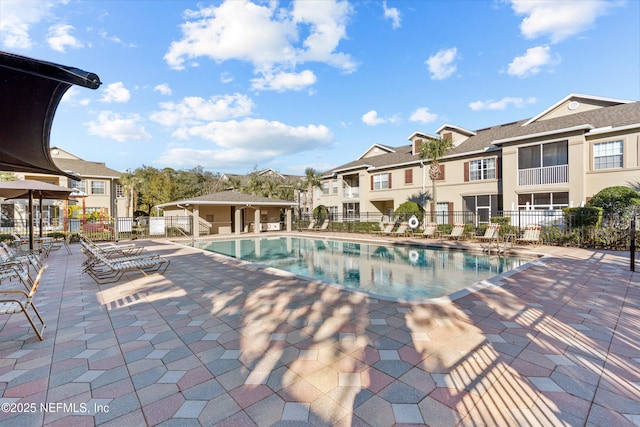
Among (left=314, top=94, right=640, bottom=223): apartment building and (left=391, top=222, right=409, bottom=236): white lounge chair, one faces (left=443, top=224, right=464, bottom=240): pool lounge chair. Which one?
the apartment building

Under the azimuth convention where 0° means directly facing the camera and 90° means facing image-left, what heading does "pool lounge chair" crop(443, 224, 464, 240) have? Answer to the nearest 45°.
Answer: approximately 45°

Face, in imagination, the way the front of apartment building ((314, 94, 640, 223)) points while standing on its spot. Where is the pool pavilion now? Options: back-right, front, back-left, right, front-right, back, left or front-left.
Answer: front-right

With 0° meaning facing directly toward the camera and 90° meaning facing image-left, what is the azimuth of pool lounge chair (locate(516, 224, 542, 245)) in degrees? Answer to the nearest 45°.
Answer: approximately 45°

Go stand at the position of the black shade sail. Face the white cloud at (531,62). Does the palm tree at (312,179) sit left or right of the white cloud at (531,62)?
left

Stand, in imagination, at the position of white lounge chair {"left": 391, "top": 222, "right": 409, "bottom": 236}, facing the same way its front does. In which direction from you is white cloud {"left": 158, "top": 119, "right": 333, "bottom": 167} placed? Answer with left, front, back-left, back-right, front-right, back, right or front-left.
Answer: right

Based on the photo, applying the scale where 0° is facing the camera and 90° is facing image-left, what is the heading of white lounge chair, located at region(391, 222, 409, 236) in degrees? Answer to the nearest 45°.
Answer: approximately 45°

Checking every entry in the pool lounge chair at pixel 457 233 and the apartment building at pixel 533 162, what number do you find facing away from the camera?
0

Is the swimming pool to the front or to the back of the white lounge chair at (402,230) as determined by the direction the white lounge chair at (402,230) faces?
to the front
